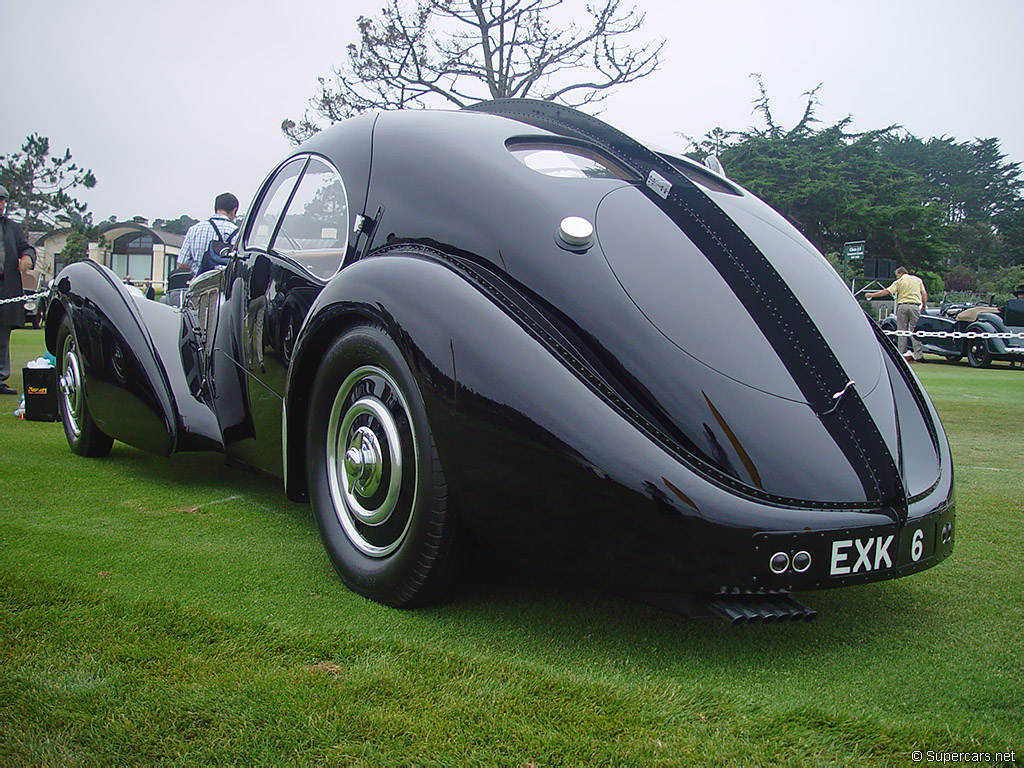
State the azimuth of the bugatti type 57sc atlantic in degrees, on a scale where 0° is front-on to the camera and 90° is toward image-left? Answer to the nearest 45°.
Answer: approximately 135°

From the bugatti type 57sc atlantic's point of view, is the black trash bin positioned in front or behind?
in front

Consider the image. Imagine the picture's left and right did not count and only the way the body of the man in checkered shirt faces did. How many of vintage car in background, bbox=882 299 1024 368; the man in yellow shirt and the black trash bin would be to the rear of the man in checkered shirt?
1

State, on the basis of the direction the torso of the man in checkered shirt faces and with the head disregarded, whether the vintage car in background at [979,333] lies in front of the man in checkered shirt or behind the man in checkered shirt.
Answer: in front

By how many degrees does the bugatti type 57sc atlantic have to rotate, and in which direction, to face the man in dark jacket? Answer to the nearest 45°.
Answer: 0° — it already faces them

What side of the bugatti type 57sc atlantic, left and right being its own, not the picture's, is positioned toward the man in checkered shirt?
front

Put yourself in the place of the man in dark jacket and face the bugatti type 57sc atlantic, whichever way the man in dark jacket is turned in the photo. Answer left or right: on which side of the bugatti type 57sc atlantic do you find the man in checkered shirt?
left

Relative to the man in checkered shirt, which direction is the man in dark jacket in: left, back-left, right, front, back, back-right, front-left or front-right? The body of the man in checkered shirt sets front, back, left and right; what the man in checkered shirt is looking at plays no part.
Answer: left

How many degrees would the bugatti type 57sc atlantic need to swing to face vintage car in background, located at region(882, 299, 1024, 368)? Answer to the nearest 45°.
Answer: approximately 90° to its right

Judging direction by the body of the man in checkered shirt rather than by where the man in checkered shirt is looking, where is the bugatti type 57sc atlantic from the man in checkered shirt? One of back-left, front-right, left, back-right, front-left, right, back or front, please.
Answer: back-right

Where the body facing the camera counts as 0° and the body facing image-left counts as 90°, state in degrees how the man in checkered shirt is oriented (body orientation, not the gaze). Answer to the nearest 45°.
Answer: approximately 225°

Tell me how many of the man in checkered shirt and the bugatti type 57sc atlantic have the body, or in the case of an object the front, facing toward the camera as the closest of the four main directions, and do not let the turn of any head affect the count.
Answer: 0
